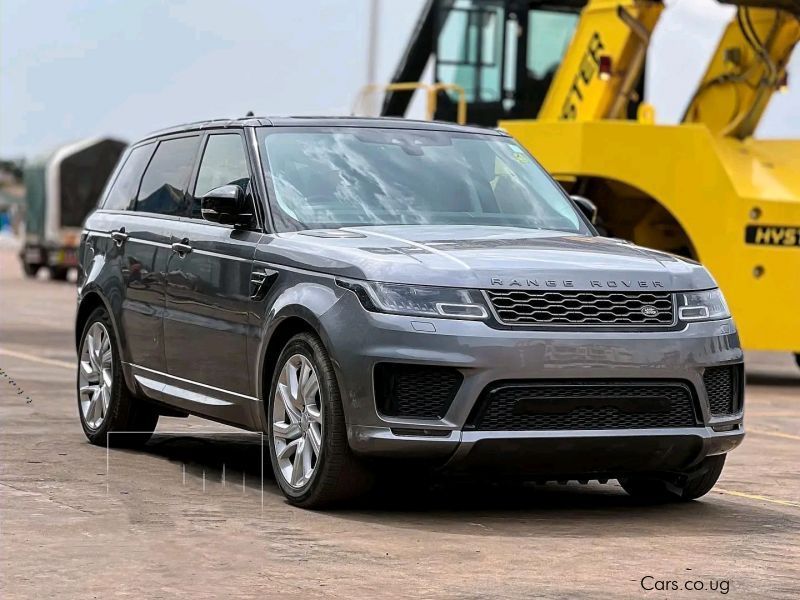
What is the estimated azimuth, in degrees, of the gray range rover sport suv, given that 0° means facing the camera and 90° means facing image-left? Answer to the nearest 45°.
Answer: approximately 315°

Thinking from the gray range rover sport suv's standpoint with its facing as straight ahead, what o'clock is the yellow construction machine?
The yellow construction machine is roughly at 8 o'clock from the gray range rover sport suv.

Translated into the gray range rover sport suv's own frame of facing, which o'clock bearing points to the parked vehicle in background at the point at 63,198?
The parked vehicle in background is roughly at 7 o'clock from the gray range rover sport suv.
